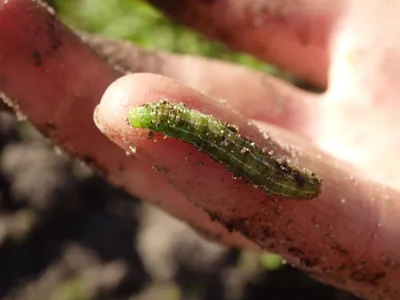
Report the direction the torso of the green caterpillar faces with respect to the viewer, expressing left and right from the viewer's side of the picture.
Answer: facing to the left of the viewer
